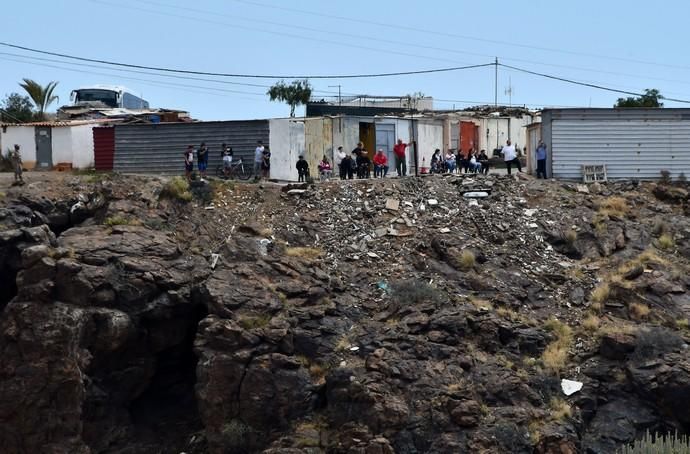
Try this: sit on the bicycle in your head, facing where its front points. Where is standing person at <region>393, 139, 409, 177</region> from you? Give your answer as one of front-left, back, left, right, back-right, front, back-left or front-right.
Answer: front

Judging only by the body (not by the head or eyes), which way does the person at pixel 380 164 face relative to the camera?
toward the camera

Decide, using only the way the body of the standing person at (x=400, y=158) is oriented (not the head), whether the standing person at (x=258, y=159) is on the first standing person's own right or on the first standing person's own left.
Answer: on the first standing person's own right

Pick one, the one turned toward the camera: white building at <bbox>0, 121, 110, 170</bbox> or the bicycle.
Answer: the white building

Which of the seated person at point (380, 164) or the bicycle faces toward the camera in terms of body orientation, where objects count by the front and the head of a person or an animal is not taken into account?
the seated person

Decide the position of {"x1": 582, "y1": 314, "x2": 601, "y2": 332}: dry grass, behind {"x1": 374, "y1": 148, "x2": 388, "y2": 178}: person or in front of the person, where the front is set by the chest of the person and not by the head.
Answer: in front

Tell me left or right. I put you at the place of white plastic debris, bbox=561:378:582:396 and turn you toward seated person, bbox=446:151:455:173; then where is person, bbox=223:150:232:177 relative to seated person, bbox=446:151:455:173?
left

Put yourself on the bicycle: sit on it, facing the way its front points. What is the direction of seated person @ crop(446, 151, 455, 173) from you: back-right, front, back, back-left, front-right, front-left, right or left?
front

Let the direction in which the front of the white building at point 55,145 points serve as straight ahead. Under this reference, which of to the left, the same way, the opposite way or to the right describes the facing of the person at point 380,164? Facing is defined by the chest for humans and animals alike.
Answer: the same way

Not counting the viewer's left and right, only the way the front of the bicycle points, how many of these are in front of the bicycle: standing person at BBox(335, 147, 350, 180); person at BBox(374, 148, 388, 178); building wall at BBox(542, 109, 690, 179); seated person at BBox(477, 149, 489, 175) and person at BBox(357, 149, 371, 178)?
5

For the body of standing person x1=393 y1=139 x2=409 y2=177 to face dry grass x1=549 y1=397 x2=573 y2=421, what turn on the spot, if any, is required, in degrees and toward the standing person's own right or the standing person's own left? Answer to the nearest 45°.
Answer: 0° — they already face it

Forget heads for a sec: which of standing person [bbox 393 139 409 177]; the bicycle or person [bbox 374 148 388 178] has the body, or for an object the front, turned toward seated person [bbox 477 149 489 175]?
the bicycle

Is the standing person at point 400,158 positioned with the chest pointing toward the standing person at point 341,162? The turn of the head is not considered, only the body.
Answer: no

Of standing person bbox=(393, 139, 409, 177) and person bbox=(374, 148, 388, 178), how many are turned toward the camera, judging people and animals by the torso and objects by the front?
2

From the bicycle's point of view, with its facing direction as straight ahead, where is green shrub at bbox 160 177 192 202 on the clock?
The green shrub is roughly at 4 o'clock from the bicycle.

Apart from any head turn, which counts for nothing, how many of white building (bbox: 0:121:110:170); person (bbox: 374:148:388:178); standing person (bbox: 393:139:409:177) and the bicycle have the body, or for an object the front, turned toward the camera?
3

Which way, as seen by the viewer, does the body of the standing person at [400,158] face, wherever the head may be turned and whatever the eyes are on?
toward the camera

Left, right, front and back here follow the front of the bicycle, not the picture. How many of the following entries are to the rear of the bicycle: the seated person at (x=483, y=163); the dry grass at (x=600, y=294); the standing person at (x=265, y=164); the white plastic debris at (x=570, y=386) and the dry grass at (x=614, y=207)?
0

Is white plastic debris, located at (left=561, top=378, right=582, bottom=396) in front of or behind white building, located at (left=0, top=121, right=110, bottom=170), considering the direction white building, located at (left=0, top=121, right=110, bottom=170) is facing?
in front

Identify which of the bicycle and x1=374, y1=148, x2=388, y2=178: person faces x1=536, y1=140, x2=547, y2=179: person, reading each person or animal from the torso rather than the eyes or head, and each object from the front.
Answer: the bicycle

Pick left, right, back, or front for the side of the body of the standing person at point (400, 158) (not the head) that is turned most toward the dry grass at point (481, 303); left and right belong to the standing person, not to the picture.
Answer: front

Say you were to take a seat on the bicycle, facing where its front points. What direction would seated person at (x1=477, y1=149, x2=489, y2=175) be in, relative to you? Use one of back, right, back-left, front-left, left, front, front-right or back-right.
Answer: front
